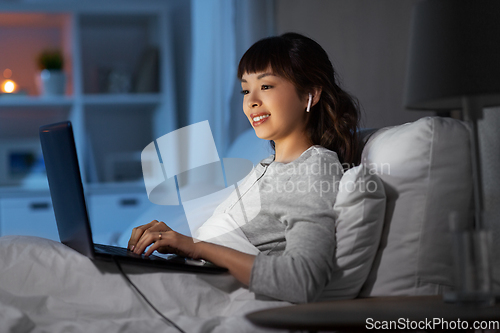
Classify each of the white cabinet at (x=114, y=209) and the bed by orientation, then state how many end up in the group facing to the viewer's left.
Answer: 1

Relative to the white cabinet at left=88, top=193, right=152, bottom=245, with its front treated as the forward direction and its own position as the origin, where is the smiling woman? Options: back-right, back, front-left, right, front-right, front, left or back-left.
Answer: front

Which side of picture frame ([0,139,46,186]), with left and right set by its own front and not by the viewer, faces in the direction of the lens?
front

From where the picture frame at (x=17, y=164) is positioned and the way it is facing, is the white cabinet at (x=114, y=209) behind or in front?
in front

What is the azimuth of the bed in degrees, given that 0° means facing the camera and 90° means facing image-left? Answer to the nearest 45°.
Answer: approximately 90°

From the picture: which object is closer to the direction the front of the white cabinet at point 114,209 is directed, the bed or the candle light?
the bed

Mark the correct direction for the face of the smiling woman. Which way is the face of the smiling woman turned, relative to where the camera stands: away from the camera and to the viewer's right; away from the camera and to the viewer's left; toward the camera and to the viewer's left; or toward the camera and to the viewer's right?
toward the camera and to the viewer's left

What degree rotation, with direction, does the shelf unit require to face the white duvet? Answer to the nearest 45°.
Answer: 0° — it already faces it

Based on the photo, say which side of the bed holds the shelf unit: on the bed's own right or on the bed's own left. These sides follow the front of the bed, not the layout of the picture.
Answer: on the bed's own right

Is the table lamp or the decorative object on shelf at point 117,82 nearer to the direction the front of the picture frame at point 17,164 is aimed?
the table lamp
